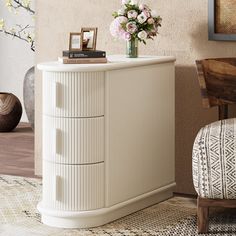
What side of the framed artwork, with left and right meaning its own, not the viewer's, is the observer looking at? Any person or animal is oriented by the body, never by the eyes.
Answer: front

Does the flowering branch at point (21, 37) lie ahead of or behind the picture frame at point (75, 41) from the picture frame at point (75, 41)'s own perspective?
behind

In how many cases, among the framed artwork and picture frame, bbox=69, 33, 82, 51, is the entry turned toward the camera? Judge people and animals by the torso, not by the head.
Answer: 2

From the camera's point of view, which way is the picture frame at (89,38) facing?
toward the camera

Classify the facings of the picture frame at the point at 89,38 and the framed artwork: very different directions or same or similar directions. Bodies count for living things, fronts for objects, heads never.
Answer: same or similar directions

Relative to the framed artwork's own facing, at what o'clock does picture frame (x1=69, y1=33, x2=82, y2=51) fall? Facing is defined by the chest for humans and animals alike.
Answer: The picture frame is roughly at 2 o'clock from the framed artwork.

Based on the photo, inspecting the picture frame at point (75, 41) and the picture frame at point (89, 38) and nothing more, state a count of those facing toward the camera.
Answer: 2

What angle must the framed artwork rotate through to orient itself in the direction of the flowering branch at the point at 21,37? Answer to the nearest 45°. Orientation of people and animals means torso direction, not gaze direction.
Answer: approximately 135° to its right

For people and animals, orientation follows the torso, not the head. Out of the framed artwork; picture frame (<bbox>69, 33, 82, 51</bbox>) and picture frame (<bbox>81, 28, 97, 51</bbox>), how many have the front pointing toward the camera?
3
